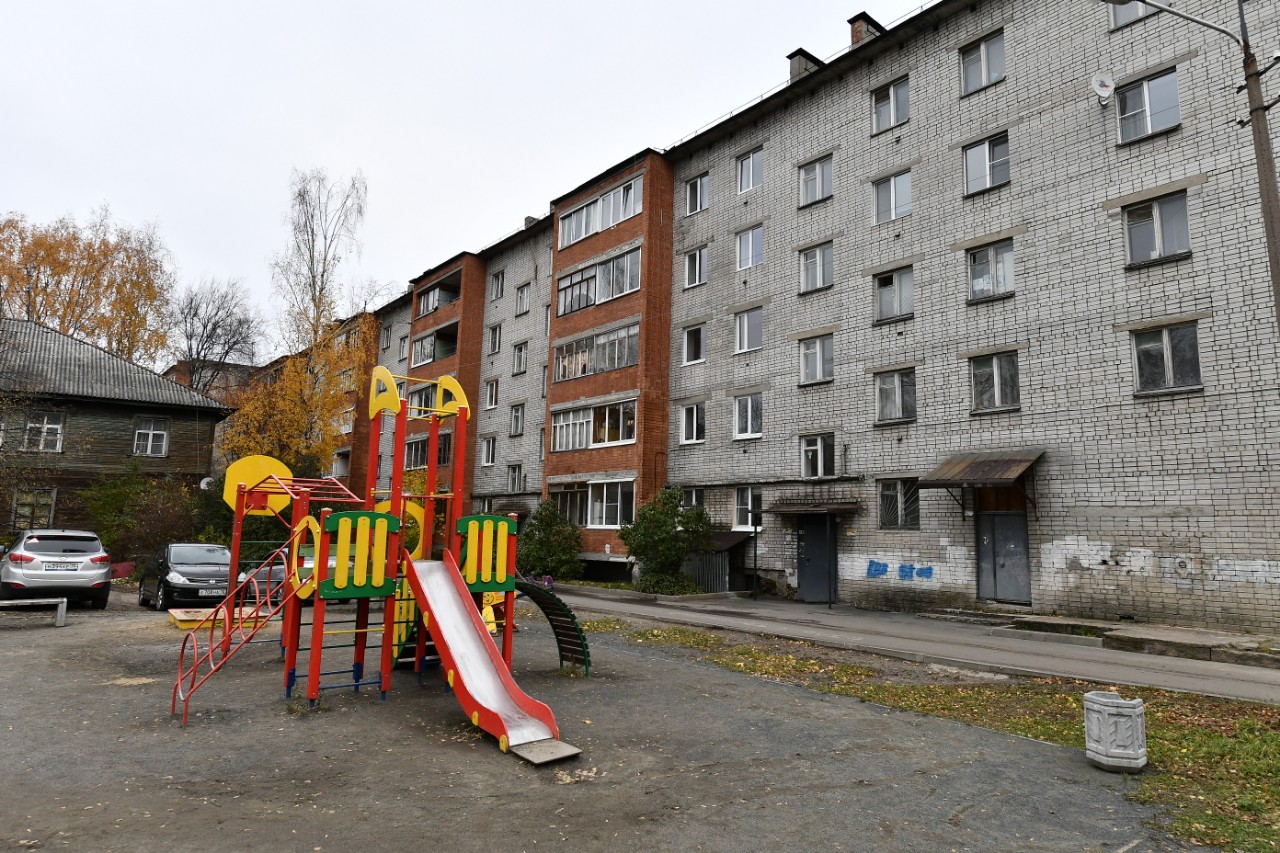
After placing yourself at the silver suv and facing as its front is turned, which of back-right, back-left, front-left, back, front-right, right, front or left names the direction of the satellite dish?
back-right

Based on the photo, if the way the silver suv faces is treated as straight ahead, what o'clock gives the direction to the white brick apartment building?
The white brick apartment building is roughly at 4 o'clock from the silver suv.

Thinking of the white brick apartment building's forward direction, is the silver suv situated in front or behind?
in front

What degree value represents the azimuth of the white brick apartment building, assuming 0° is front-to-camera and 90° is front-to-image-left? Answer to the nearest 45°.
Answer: approximately 45°

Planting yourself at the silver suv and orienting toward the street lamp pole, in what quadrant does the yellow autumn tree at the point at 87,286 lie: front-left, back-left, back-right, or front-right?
back-left

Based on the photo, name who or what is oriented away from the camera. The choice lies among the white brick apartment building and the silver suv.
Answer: the silver suv

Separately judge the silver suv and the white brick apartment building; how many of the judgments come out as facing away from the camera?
1

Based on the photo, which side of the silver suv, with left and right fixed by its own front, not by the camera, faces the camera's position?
back

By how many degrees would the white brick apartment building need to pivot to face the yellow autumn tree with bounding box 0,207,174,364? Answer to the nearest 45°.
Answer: approximately 45° to its right

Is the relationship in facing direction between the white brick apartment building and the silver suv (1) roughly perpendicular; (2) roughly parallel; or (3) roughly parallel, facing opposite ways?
roughly perpendicular

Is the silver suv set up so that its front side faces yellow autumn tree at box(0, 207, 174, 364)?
yes
